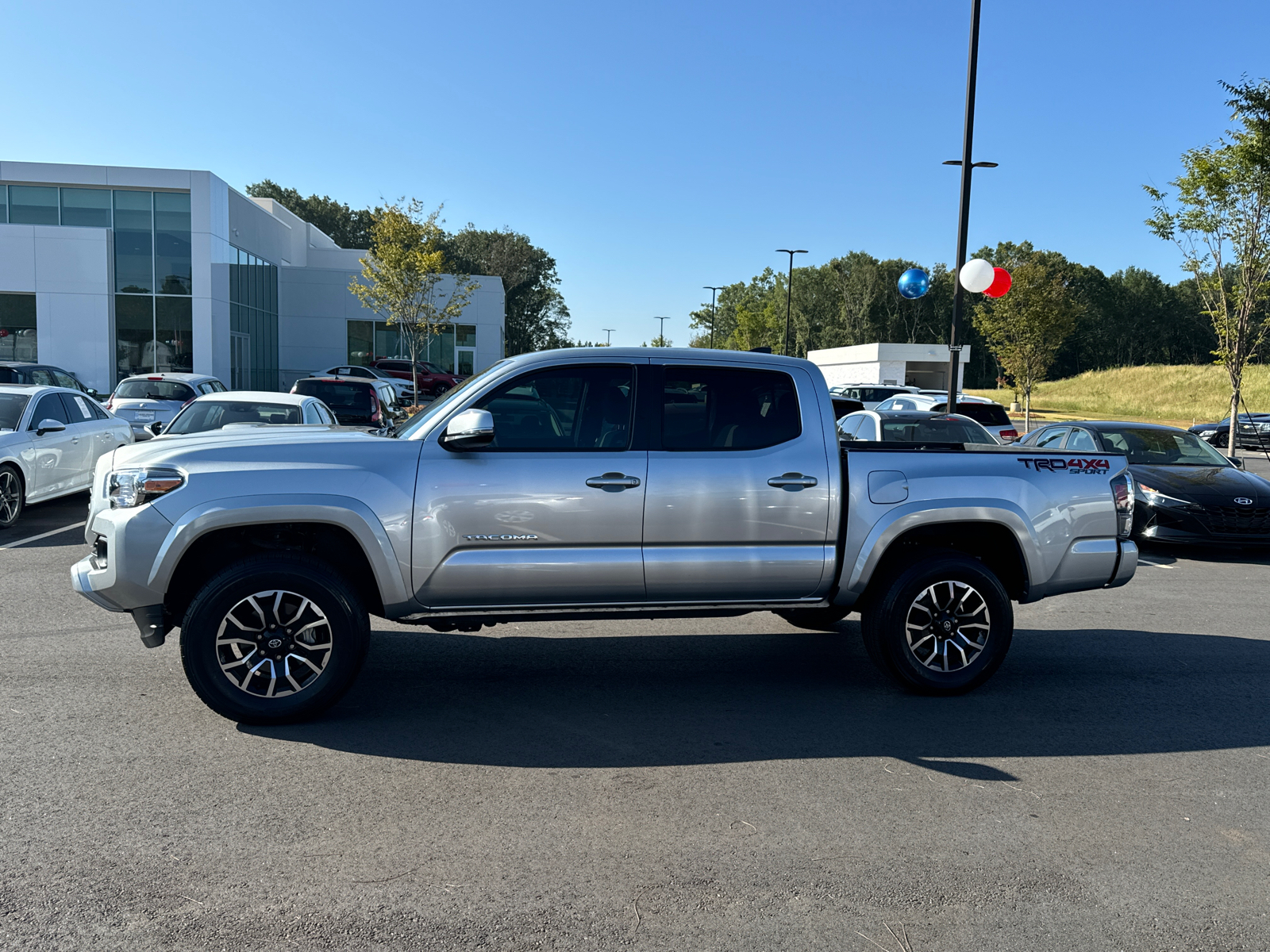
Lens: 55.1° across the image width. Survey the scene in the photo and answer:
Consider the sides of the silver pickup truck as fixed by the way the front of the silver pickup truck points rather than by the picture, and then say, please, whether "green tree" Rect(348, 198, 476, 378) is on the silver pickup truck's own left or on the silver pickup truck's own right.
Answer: on the silver pickup truck's own right

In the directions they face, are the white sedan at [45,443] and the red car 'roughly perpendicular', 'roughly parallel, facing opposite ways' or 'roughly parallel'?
roughly perpendicular

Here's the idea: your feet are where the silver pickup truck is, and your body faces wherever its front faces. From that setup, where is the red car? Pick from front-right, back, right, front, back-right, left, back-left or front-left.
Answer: right

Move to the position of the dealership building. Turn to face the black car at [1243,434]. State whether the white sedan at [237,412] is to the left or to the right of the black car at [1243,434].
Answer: right

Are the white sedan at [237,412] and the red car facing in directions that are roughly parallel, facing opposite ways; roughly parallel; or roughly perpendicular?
roughly perpendicular

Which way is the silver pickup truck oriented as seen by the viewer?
to the viewer's left

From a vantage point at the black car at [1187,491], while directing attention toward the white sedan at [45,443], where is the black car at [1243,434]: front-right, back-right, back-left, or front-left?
back-right

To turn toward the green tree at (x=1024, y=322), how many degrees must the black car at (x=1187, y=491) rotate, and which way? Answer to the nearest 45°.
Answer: approximately 135° to its left

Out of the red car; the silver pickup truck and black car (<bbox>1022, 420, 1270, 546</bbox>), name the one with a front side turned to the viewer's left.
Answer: the silver pickup truck

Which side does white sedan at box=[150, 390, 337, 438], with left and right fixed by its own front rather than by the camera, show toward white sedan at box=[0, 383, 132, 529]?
right

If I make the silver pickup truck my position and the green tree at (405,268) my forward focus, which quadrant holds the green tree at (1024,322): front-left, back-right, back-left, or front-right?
front-right

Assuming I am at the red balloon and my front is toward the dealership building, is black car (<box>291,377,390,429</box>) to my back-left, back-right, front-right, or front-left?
front-left

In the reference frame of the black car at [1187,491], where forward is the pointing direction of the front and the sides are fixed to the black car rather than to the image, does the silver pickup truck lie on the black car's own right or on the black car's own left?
on the black car's own right

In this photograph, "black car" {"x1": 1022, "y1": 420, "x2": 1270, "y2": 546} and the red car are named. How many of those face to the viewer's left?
0
